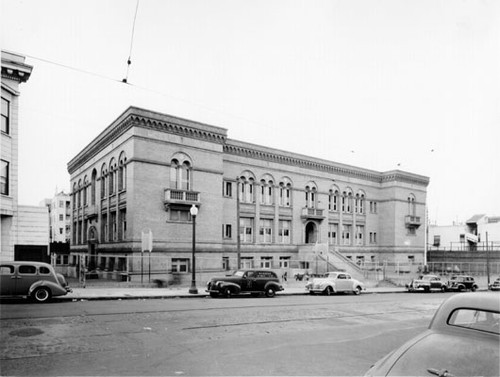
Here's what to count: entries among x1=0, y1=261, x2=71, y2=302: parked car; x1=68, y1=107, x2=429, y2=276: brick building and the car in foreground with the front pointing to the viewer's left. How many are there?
1

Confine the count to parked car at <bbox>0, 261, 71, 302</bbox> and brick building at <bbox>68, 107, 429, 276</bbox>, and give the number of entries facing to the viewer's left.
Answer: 1

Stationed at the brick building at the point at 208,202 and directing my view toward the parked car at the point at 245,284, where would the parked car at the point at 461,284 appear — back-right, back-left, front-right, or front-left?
front-left

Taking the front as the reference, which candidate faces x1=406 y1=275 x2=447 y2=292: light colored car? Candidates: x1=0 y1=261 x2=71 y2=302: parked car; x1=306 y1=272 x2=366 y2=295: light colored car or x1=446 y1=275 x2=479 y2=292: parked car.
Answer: x1=446 y1=275 x2=479 y2=292: parked car

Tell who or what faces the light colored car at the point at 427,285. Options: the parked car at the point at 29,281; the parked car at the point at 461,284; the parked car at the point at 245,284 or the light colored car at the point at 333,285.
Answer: the parked car at the point at 461,284

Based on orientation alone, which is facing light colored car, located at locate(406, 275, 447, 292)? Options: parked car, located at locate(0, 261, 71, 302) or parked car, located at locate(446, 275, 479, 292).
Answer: parked car, located at locate(446, 275, 479, 292)

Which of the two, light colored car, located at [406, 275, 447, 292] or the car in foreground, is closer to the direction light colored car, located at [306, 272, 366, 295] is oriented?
the car in foreground

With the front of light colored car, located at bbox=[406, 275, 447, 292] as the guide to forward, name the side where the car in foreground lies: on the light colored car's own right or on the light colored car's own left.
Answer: on the light colored car's own left

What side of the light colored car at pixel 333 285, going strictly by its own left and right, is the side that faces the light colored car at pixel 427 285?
back

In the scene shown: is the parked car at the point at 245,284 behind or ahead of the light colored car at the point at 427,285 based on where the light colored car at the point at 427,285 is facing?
ahead

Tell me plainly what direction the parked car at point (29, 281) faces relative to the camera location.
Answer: facing to the left of the viewer

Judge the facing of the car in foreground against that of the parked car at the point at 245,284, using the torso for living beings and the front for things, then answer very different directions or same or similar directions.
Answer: very different directions

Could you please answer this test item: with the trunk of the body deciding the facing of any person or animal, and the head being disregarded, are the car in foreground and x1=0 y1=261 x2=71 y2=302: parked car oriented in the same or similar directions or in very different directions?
very different directions
